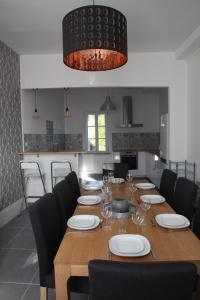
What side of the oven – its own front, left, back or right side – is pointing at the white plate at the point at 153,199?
front

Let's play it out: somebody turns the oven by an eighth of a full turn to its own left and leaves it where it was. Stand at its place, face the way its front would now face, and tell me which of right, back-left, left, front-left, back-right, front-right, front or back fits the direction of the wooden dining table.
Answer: front-right

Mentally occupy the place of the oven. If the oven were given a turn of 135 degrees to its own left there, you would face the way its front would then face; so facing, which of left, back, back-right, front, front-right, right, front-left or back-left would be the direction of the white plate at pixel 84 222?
back-right

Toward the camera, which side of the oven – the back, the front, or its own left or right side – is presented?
front

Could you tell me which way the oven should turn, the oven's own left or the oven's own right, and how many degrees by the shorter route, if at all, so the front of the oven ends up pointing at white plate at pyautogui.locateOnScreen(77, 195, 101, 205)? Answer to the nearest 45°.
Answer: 0° — it already faces it

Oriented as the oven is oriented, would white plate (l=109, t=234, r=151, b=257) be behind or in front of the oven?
in front

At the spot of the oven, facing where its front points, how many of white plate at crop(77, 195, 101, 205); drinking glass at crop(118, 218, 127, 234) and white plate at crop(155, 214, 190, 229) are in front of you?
3

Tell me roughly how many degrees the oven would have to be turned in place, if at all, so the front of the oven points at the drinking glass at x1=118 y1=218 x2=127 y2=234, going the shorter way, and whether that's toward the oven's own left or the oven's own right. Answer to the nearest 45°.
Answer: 0° — it already faces it

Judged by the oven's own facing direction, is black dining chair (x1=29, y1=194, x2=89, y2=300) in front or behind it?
in front
